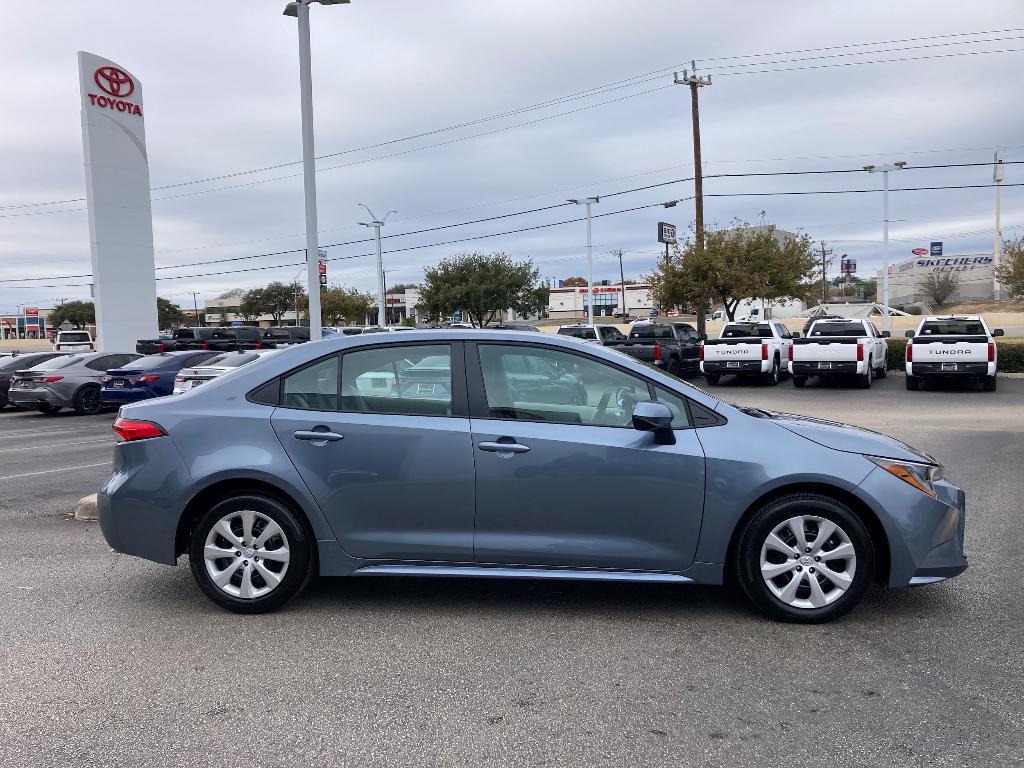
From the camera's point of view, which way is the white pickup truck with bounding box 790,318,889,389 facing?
away from the camera

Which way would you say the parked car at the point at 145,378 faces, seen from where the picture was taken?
facing away from the viewer and to the right of the viewer

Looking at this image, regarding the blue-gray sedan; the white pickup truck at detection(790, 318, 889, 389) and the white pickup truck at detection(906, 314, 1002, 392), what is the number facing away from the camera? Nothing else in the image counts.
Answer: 2

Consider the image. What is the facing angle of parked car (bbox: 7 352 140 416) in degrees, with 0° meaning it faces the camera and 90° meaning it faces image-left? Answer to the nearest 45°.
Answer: approximately 225°

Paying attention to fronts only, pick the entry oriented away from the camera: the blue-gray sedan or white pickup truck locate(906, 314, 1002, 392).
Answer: the white pickup truck

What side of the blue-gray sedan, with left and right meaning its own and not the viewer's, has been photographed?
right

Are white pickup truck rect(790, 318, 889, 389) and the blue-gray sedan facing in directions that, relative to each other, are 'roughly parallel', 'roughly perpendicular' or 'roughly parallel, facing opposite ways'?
roughly perpendicular

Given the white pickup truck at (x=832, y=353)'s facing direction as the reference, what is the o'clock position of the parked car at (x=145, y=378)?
The parked car is roughly at 8 o'clock from the white pickup truck.

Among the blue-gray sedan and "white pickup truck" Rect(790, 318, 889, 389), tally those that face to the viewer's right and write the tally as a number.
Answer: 1

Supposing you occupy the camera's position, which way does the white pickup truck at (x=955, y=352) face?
facing away from the viewer

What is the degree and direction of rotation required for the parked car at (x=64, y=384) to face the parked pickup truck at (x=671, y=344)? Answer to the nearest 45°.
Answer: approximately 45° to its right
